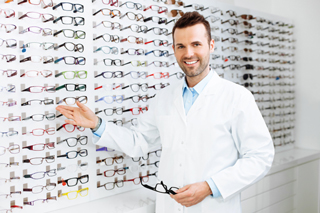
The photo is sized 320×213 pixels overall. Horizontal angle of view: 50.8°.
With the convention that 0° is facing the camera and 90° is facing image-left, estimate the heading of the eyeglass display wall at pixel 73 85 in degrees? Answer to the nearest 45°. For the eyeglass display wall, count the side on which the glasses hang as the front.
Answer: approximately 315°

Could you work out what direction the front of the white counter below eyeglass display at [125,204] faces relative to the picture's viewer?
facing the viewer and to the right of the viewer

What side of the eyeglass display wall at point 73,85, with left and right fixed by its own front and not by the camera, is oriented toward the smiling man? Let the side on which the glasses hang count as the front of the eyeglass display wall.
front

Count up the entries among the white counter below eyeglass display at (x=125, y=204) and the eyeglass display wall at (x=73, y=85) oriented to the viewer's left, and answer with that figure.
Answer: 0

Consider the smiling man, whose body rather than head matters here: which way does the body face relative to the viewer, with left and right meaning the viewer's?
facing the viewer and to the left of the viewer
